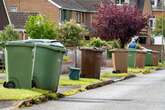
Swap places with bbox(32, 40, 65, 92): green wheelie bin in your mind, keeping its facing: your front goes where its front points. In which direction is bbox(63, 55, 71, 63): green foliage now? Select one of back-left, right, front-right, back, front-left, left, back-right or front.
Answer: back-left

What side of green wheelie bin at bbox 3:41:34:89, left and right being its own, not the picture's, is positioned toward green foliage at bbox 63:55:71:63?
left

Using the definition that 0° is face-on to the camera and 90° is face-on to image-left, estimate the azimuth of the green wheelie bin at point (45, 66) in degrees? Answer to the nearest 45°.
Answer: approximately 315°

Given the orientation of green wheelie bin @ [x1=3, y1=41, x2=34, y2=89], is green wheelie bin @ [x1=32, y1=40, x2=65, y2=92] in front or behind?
in front

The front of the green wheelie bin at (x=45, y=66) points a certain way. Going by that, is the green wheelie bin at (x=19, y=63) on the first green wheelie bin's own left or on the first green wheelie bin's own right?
on the first green wheelie bin's own right

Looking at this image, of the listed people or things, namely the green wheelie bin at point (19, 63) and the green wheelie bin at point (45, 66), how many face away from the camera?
0
